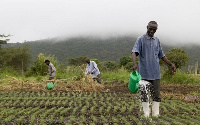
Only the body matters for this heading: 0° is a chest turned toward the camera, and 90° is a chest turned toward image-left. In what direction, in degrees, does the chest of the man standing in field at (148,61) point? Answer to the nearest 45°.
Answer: approximately 0°

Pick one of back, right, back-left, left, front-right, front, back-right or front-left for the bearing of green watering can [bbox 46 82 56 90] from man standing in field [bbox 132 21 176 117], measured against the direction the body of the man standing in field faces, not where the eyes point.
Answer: back-right
